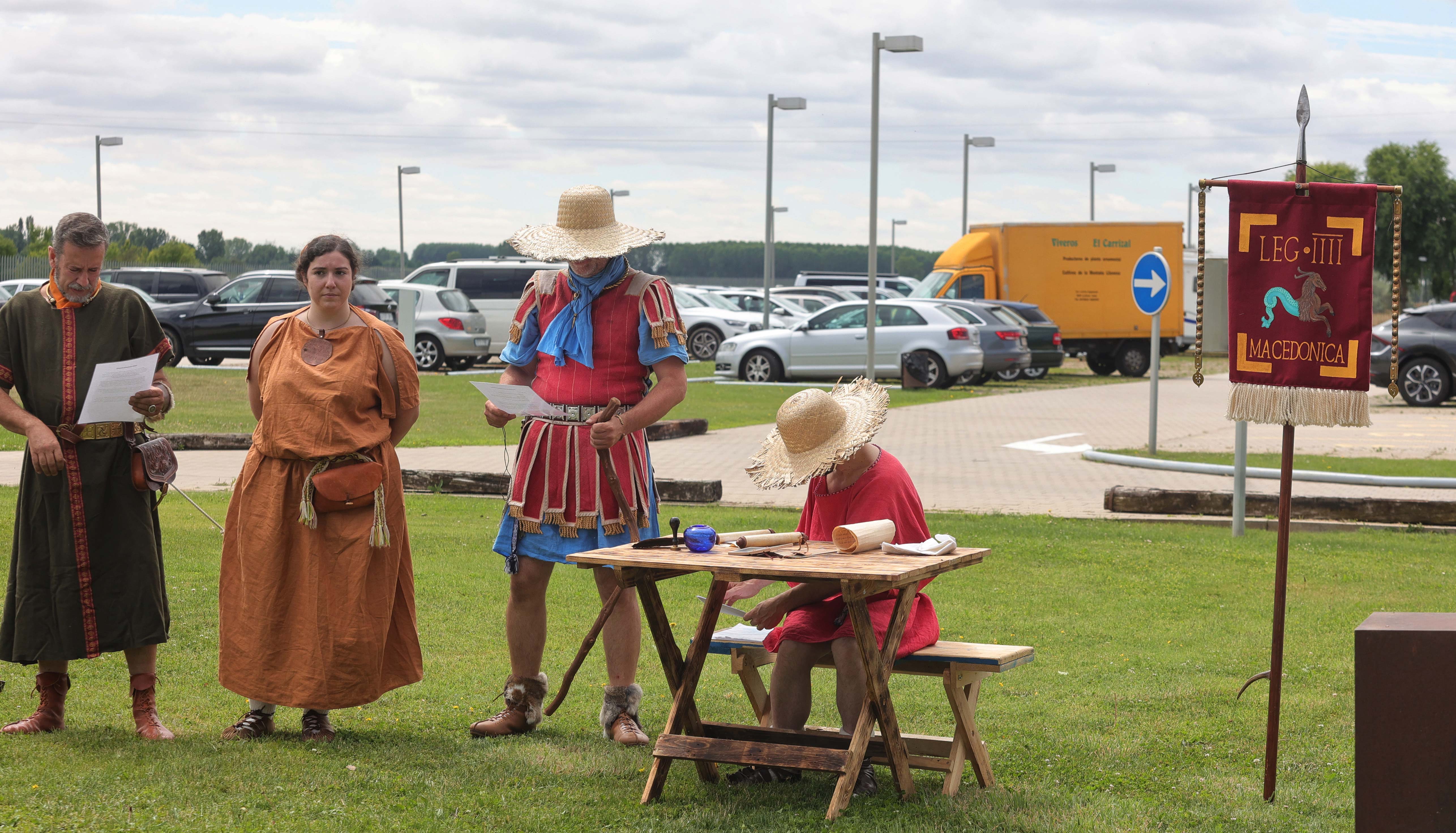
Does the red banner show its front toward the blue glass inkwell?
no

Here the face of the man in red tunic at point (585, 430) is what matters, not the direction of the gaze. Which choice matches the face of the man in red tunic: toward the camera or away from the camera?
toward the camera

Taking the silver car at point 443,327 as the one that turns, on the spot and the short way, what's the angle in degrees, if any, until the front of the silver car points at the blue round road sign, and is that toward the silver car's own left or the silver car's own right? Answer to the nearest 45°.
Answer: approximately 180°

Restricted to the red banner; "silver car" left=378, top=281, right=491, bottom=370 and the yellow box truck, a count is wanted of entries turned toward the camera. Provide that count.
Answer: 1

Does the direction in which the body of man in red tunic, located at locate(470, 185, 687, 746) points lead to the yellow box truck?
no

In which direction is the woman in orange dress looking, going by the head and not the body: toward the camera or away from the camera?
toward the camera

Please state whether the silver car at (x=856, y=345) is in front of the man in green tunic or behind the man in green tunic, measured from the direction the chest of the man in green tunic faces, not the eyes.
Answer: behind

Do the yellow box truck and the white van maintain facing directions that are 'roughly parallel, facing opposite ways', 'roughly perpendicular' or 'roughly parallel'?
roughly parallel

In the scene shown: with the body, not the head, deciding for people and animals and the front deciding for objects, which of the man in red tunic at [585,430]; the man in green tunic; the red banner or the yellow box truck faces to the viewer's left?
the yellow box truck

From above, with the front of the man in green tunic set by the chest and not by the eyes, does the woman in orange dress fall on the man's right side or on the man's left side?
on the man's left side

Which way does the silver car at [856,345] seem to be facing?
to the viewer's left

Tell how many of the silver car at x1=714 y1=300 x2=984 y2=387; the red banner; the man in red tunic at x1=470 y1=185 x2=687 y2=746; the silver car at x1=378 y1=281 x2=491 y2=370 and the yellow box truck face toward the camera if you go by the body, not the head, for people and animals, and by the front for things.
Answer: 2

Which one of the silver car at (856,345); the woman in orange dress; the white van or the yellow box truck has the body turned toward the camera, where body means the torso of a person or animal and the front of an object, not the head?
the woman in orange dress

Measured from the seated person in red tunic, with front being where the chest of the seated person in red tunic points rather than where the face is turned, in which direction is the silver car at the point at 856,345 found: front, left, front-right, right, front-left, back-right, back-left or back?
back-right

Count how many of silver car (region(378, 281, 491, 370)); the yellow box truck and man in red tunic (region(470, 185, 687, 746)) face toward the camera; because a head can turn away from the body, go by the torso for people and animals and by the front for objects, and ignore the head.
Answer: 1

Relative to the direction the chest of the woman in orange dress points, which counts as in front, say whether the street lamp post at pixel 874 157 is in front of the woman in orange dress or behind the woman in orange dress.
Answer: behind

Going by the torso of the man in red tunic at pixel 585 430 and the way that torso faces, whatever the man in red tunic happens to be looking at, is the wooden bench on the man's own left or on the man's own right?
on the man's own left

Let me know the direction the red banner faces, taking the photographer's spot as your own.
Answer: facing the viewer

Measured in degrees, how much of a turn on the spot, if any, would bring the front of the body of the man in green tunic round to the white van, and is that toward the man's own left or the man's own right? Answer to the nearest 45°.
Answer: approximately 180°

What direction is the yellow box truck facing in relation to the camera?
to the viewer's left

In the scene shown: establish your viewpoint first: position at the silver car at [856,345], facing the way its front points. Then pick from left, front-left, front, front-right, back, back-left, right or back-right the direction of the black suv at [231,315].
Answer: front

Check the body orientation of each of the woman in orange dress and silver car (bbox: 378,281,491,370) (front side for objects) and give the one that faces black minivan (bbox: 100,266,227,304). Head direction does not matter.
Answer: the silver car

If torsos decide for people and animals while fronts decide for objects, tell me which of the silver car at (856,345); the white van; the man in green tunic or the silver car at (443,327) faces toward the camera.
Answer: the man in green tunic

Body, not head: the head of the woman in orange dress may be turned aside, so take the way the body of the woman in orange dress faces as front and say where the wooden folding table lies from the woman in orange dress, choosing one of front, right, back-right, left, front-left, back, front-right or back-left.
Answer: front-left
